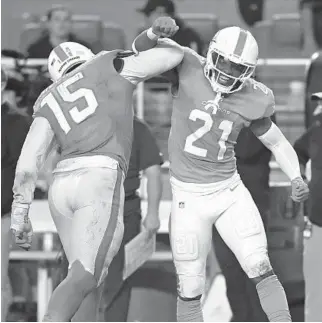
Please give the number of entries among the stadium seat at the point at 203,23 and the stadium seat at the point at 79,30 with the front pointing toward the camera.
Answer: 2

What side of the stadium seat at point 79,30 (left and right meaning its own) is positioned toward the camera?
front

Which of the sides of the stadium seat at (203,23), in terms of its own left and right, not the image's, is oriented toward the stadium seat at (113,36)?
right

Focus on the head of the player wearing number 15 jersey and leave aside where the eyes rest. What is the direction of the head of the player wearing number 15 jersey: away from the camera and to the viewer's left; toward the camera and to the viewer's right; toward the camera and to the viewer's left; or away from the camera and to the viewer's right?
away from the camera and to the viewer's right

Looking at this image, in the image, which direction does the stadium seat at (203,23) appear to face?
toward the camera

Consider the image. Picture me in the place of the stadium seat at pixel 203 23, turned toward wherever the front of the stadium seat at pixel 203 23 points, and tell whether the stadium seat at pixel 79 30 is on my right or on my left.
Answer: on my right

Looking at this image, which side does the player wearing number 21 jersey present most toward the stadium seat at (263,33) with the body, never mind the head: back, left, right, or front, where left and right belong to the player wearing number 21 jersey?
back

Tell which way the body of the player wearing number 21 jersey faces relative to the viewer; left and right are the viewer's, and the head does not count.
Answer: facing the viewer

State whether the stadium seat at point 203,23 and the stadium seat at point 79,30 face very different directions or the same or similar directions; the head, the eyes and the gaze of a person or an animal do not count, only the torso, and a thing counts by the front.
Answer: same or similar directions

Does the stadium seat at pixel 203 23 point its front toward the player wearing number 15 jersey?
yes

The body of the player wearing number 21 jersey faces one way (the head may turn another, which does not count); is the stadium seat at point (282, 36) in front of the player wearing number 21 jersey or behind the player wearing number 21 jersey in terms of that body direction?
behind

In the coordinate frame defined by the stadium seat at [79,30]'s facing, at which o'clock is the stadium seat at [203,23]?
the stadium seat at [203,23] is roughly at 9 o'clock from the stadium seat at [79,30].

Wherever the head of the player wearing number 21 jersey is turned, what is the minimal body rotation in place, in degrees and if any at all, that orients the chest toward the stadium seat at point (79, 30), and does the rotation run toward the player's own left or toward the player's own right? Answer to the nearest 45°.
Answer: approximately 180°

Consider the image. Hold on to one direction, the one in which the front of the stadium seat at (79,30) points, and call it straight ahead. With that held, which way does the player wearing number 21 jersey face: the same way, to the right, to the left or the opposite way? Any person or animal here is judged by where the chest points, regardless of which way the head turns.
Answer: the same way
